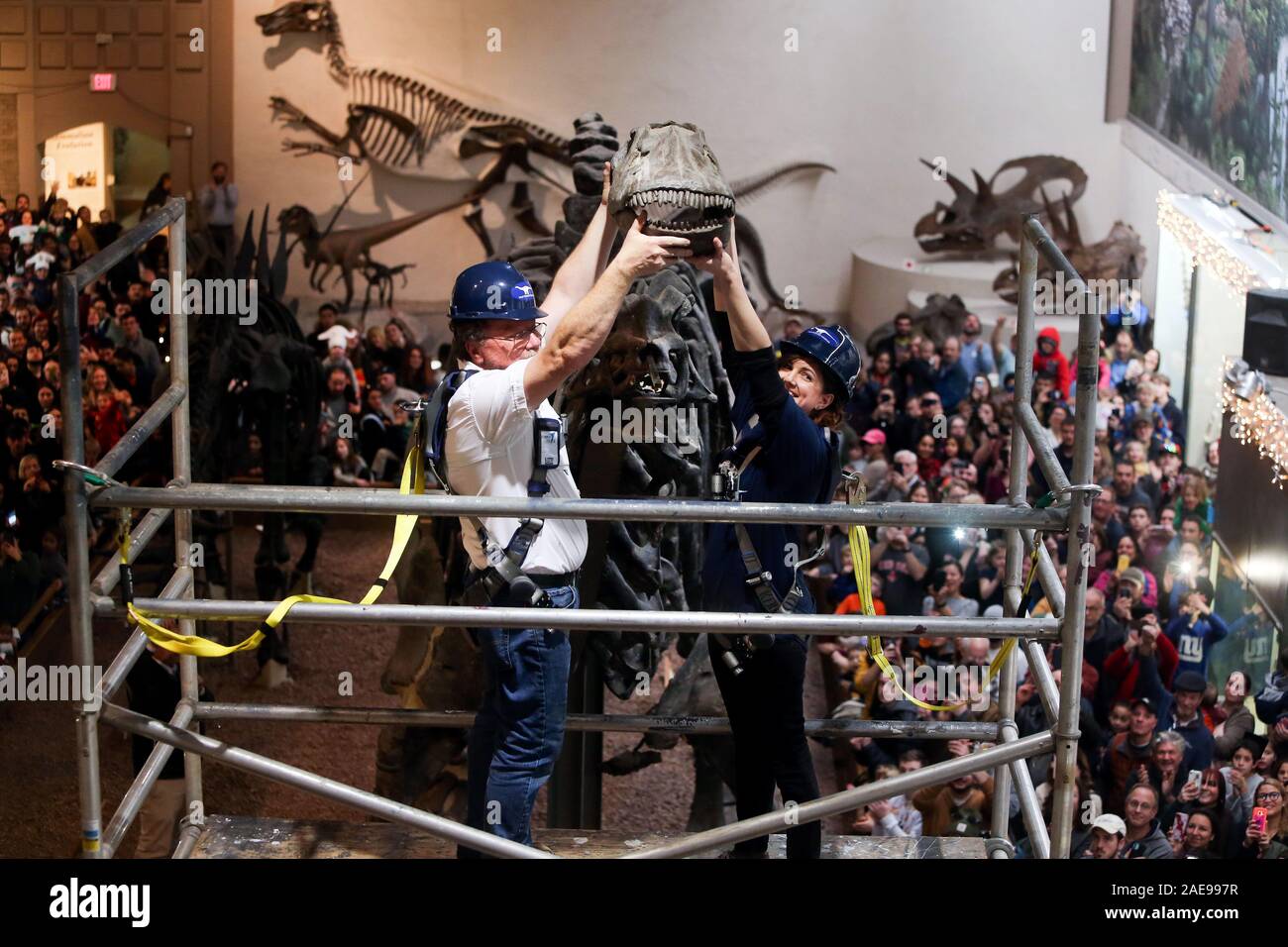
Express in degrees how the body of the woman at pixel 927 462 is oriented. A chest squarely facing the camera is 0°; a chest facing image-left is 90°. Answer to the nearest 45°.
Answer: approximately 45°

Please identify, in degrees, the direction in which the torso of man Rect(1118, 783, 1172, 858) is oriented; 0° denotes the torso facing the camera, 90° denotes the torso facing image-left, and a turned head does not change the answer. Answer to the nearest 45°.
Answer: approximately 45°

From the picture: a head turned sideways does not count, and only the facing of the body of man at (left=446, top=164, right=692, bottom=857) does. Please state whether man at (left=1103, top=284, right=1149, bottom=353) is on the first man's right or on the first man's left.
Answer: on the first man's left

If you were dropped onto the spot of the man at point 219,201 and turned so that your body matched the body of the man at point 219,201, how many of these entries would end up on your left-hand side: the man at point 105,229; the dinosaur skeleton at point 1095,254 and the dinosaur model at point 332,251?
2

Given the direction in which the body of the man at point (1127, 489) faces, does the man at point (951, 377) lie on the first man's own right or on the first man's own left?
on the first man's own right

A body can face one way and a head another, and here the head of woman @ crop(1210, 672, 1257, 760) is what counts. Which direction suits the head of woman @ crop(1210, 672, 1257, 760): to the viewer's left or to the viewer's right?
to the viewer's left

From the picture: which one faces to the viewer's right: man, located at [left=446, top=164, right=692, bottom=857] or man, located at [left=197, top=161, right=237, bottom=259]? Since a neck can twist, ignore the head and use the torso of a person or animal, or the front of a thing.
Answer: man, located at [left=446, top=164, right=692, bottom=857]

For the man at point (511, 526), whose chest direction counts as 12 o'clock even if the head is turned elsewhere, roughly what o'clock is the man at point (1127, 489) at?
the man at point (1127, 489) is roughly at 10 o'clock from the man at point (511, 526).

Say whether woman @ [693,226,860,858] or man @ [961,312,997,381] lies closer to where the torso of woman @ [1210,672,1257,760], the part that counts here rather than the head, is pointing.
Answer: the woman

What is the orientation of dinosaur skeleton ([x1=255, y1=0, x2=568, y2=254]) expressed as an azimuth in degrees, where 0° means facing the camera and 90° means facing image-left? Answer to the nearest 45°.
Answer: approximately 90°

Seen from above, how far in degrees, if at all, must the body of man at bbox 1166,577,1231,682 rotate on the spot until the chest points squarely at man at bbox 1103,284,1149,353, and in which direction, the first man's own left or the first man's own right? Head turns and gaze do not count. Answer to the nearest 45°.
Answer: approximately 180°

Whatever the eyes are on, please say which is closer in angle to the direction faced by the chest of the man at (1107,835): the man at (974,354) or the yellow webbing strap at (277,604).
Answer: the yellow webbing strap

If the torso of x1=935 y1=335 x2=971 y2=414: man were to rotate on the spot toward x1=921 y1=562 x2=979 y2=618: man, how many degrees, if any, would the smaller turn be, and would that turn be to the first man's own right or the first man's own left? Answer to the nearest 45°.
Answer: approximately 45° to the first man's own left
